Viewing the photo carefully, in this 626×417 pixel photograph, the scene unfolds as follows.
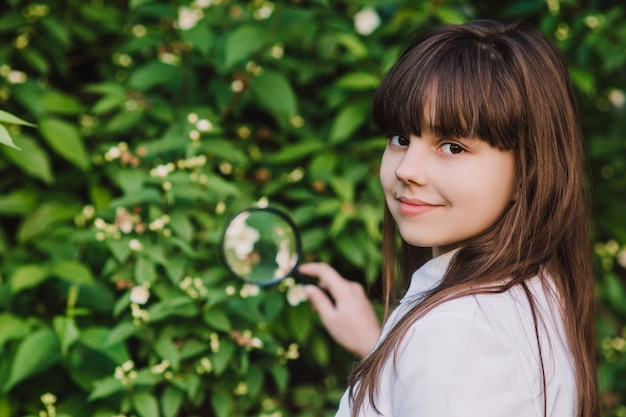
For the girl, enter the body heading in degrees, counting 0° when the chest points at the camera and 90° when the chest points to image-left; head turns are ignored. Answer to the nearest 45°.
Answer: approximately 90°

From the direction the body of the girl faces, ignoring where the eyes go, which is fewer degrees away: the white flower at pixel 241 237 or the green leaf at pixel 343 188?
the white flower

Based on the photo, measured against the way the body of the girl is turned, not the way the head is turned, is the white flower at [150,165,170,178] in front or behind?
in front

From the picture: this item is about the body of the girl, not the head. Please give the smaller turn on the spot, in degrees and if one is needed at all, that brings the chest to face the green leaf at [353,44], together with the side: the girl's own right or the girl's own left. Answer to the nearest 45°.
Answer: approximately 45° to the girl's own right

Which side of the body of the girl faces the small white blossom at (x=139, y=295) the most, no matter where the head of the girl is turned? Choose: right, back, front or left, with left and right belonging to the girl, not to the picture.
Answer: front

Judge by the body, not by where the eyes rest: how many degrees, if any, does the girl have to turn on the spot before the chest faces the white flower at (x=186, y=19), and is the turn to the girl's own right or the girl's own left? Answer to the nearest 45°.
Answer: approximately 45° to the girl's own right

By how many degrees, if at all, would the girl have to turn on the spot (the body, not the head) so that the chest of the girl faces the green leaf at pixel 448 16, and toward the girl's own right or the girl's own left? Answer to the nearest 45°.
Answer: approximately 90° to the girl's own right

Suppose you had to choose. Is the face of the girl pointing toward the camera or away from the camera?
toward the camera

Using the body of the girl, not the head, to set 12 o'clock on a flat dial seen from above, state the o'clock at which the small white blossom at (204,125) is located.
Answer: The small white blossom is roughly at 1 o'clock from the girl.

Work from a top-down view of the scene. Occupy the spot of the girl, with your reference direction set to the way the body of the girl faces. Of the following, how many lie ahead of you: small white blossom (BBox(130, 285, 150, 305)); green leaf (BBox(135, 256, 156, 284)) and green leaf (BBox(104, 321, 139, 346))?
3

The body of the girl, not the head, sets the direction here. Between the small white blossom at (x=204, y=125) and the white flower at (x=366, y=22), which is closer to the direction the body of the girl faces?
the small white blossom
